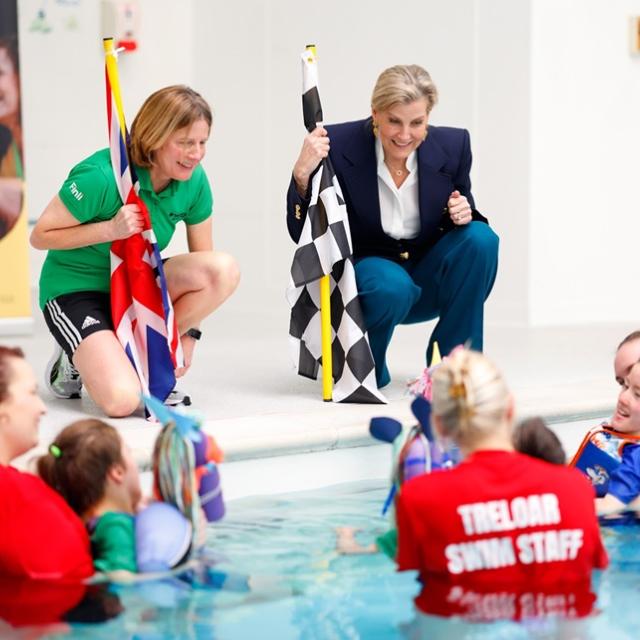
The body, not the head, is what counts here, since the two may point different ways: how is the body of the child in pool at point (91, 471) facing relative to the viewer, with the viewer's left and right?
facing away from the viewer and to the right of the viewer

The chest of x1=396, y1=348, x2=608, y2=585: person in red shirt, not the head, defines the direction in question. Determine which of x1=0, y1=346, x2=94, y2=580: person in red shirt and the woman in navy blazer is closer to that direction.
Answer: the woman in navy blazer

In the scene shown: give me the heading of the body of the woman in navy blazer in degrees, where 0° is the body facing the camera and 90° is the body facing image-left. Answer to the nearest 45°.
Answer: approximately 0°

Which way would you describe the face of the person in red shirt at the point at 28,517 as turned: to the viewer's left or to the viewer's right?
to the viewer's right

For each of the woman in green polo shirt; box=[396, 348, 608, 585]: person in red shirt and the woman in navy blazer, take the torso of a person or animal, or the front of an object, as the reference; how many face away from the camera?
1

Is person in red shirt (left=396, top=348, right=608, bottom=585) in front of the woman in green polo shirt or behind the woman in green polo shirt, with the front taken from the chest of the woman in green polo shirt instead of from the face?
in front

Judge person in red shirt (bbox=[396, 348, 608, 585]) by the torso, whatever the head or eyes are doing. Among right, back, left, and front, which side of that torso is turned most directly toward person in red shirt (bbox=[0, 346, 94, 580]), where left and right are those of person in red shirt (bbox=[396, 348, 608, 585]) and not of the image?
left

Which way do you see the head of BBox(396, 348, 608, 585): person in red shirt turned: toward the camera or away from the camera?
away from the camera

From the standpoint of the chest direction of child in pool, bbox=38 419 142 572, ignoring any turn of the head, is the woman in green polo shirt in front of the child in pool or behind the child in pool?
in front

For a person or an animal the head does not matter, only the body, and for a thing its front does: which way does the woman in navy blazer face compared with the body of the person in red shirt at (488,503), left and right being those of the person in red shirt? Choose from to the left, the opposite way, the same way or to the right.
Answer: the opposite way

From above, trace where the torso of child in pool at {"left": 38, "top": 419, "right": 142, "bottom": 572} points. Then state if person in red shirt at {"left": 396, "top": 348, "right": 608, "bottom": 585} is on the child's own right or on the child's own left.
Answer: on the child's own right

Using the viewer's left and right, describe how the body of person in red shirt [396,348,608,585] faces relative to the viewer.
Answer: facing away from the viewer

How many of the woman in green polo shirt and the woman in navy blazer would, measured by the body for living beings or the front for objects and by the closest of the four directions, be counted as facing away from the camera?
0

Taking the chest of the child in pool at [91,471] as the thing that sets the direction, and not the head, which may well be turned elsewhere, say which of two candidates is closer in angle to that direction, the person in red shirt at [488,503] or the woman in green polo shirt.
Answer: the woman in green polo shirt

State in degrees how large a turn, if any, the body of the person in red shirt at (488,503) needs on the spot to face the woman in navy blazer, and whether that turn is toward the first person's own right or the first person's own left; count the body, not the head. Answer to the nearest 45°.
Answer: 0° — they already face them

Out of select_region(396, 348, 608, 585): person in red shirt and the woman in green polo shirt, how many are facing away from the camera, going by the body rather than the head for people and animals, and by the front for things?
1
